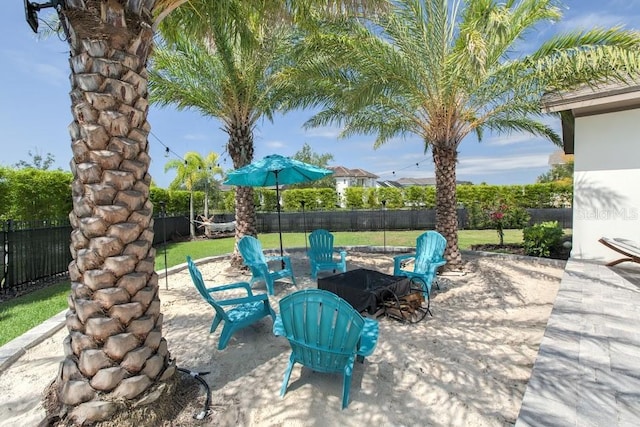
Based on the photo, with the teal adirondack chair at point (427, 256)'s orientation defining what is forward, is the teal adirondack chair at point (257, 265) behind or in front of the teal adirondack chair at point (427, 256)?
in front

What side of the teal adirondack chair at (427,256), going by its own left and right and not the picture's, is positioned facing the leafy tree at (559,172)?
back

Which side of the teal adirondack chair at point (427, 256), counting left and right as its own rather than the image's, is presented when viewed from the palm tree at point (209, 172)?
right

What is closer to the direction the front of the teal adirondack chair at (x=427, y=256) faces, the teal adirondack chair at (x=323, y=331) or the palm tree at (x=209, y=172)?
the teal adirondack chair

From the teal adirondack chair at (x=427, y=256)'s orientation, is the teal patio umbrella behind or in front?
in front

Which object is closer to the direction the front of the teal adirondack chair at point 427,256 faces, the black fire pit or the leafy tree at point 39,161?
the black fire pit

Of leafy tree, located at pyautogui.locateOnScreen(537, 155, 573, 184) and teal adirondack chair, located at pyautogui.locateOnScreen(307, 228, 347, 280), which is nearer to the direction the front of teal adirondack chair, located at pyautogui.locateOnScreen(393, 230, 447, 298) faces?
the teal adirondack chair

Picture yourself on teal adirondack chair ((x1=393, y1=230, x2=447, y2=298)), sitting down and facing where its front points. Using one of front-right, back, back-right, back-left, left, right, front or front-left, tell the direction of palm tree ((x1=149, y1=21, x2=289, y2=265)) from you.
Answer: front-right

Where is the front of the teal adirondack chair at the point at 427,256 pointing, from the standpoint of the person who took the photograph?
facing the viewer and to the left of the viewer

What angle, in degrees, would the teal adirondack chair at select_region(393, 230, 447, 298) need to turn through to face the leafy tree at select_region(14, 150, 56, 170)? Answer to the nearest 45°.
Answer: approximately 90° to its right

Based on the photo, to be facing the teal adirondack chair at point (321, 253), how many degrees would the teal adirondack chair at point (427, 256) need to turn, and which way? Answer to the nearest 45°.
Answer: approximately 45° to its right

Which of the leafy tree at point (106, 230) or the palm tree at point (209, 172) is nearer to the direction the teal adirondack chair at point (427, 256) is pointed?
the leafy tree

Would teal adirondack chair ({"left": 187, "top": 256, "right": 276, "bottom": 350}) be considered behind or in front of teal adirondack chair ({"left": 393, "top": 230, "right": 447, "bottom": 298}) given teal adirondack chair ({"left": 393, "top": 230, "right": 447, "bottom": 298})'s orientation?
in front
